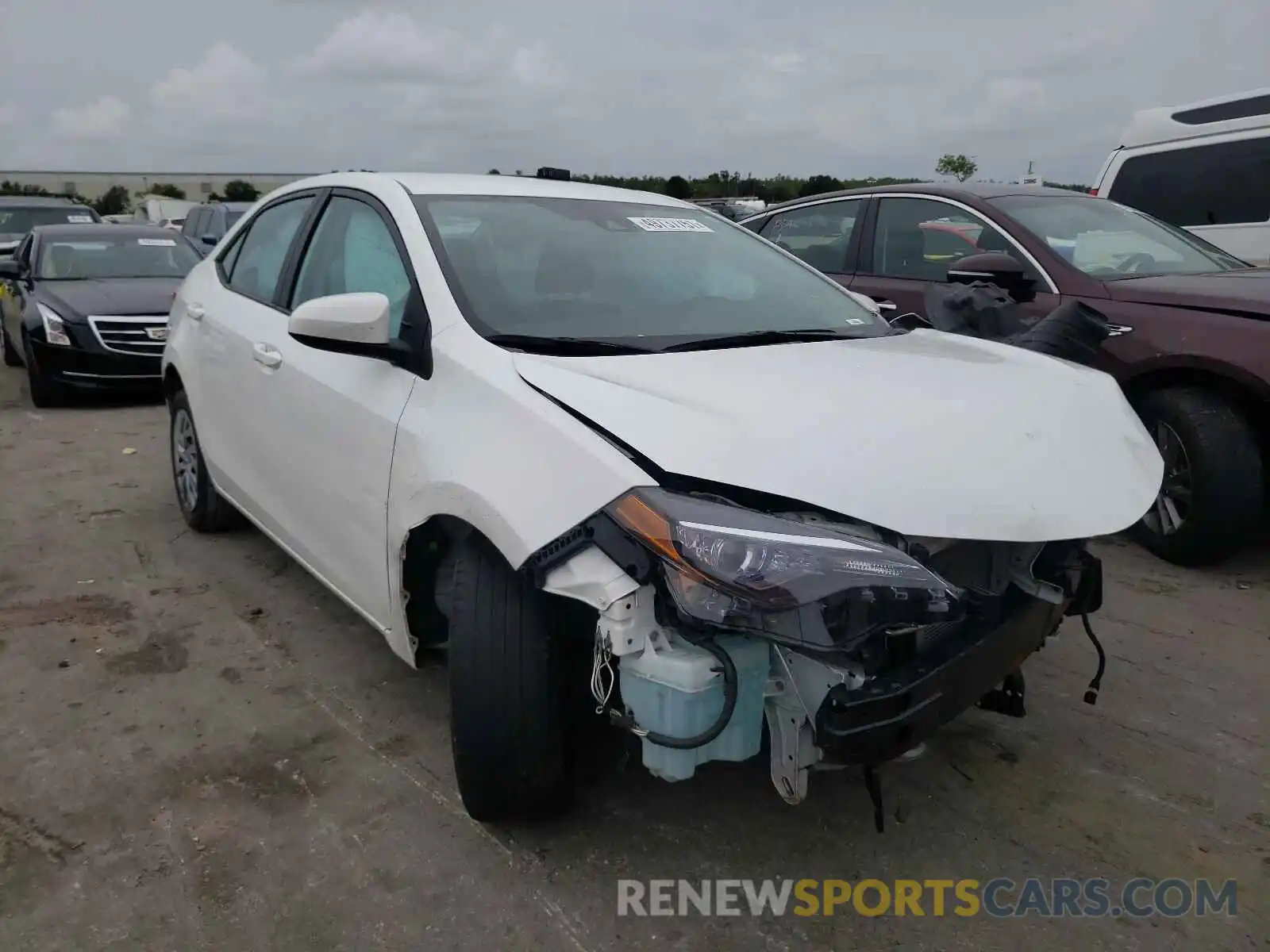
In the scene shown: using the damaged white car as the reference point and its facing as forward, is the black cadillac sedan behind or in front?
behind

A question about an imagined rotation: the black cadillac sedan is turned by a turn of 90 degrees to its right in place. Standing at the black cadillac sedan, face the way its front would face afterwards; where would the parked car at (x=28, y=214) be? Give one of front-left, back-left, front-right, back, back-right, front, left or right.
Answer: back-right

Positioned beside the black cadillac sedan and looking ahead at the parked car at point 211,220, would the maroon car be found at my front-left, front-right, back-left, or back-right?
back-right

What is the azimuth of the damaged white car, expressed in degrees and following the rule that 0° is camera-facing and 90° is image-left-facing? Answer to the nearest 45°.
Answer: approximately 315°

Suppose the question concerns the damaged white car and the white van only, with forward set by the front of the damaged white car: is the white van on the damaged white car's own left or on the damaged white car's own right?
on the damaged white car's own left

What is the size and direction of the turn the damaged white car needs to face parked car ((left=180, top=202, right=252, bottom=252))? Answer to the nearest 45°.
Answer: approximately 180°

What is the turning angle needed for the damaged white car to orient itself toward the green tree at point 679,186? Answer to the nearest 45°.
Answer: approximately 135° to its left

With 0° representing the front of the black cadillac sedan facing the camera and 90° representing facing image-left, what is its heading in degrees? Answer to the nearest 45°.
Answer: approximately 315°

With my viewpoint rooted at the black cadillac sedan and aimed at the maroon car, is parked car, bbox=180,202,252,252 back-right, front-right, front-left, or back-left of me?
back-left

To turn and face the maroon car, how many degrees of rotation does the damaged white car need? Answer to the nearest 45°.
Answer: approximately 90° to its left
